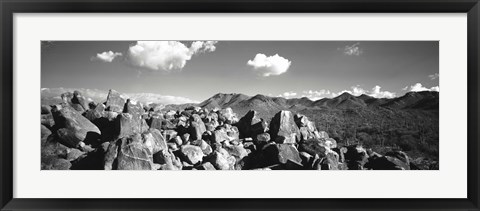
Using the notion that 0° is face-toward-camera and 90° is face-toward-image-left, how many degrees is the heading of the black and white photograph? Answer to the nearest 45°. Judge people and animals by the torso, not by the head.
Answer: approximately 0°
